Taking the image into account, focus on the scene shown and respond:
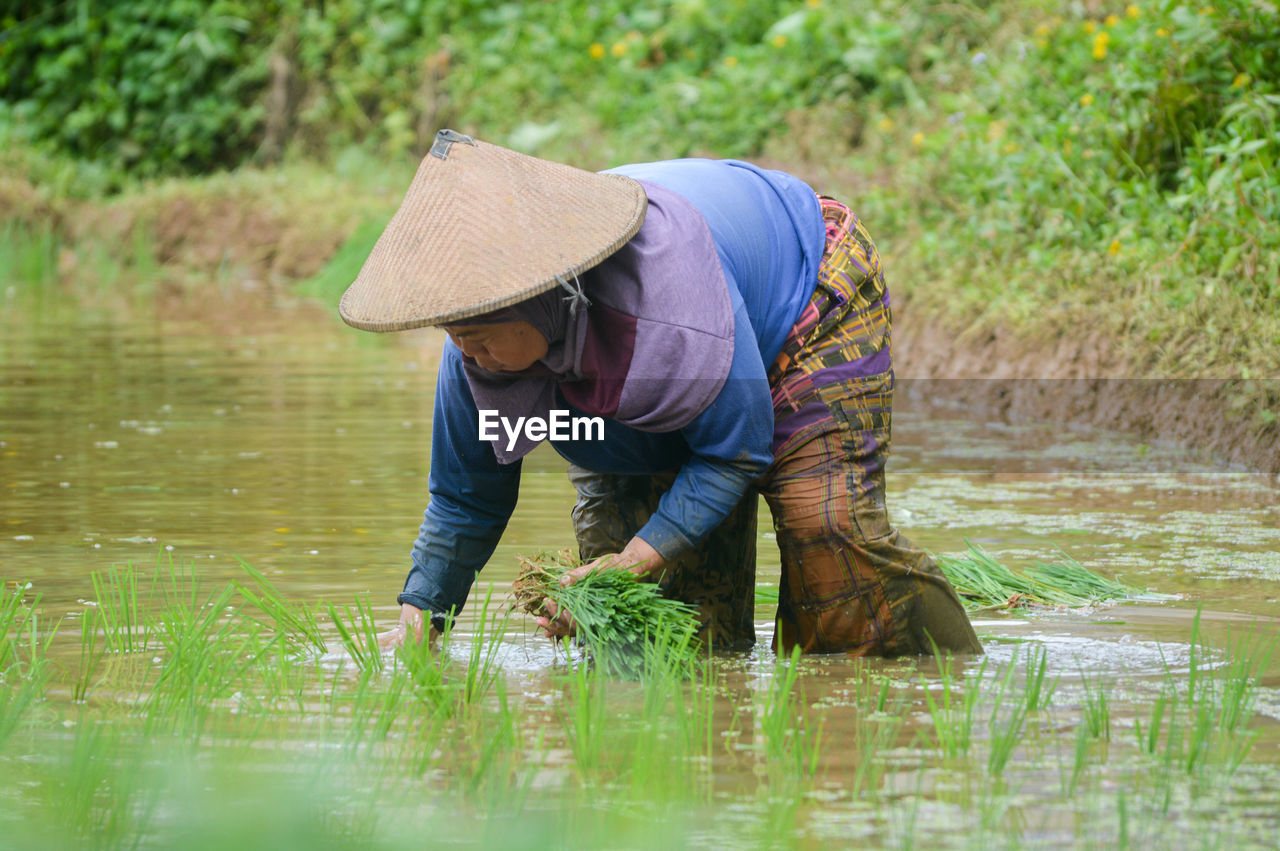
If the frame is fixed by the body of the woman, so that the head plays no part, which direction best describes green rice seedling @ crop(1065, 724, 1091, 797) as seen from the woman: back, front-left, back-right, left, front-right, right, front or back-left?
left

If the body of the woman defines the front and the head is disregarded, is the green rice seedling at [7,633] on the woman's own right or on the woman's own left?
on the woman's own right

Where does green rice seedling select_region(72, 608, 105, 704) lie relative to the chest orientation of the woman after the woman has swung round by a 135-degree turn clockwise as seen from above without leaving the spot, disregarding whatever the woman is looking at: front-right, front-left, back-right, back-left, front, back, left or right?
left

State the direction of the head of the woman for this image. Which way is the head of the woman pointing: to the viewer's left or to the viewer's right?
to the viewer's left

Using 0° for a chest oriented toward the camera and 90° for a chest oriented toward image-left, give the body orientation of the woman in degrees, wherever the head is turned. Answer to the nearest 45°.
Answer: approximately 45°

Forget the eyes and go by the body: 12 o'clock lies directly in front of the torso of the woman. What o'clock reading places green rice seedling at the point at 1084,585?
The green rice seedling is roughly at 6 o'clock from the woman.
